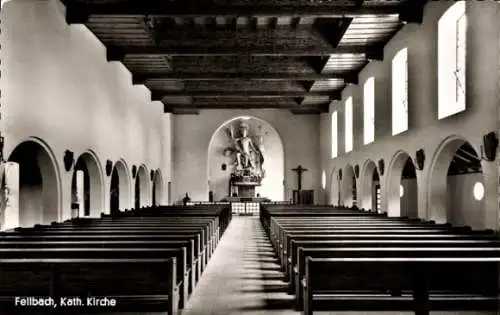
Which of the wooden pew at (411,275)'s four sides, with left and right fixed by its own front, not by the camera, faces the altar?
front

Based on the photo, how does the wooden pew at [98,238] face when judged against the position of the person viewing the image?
facing away from the viewer

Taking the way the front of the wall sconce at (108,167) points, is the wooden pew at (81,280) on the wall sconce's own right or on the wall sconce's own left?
on the wall sconce's own right

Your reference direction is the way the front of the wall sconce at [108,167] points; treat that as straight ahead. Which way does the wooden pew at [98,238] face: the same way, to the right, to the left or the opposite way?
to the left

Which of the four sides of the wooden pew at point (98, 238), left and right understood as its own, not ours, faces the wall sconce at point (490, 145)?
right

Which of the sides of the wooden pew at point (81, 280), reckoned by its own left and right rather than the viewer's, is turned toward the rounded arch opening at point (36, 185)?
front

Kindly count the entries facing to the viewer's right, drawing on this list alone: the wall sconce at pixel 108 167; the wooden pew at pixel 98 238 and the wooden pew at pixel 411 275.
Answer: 1

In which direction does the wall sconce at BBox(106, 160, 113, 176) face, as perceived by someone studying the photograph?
facing to the right of the viewer

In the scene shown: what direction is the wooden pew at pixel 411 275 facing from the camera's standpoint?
away from the camera

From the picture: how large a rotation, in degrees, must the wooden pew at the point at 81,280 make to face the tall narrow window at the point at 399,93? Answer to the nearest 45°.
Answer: approximately 45° to its right

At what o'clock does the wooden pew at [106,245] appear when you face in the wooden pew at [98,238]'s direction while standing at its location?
the wooden pew at [106,245] is roughly at 6 o'clock from the wooden pew at [98,238].

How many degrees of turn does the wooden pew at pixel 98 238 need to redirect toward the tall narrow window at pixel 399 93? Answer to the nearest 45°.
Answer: approximately 45° to its right

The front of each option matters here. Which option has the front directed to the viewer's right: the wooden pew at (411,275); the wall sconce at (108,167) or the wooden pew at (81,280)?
the wall sconce

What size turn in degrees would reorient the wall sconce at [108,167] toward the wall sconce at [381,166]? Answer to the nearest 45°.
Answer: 0° — it already faces it

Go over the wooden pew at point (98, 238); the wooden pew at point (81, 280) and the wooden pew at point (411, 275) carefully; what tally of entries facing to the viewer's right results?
0

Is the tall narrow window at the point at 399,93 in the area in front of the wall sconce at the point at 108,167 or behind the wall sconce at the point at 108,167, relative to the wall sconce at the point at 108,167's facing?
in front

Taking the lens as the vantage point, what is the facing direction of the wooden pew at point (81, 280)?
facing away from the viewer
